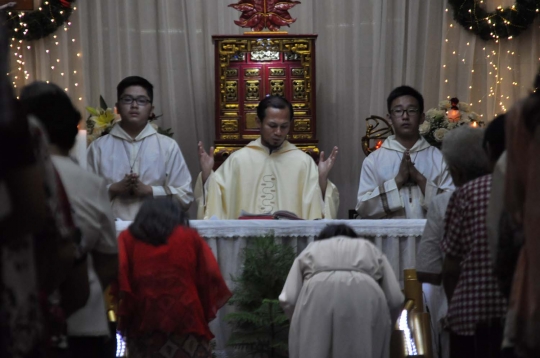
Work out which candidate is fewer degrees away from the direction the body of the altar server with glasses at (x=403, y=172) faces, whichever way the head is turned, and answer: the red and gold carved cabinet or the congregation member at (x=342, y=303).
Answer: the congregation member

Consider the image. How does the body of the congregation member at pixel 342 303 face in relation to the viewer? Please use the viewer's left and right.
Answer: facing away from the viewer

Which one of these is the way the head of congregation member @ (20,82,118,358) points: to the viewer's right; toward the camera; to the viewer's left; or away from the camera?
away from the camera

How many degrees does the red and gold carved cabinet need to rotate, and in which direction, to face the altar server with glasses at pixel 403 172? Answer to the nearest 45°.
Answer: approximately 45° to its left

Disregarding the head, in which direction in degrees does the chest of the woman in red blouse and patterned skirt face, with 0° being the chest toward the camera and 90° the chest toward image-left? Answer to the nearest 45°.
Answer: approximately 180°

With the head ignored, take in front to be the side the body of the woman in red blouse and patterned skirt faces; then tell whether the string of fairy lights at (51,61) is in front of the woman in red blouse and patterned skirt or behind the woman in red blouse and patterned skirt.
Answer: in front

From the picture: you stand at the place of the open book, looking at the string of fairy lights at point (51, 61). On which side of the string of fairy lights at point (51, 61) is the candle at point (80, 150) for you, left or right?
left

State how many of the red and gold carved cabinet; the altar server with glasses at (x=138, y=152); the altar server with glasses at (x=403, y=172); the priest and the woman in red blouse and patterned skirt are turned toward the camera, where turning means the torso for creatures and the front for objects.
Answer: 4
